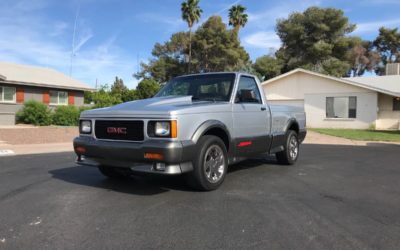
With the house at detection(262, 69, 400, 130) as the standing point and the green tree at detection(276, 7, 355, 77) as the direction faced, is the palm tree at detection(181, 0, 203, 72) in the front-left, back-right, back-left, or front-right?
front-left

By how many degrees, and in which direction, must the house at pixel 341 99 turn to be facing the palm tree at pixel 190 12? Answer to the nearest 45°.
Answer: approximately 135° to its right

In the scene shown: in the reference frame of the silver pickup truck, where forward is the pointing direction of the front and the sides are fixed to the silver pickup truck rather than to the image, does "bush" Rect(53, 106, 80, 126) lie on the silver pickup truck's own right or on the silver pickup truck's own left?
on the silver pickup truck's own right

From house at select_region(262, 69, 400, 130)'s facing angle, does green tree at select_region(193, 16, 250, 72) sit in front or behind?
behind

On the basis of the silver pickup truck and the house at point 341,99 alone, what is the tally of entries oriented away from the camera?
0

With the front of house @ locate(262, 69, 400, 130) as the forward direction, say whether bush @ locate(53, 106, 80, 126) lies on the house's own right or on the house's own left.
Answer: on the house's own right

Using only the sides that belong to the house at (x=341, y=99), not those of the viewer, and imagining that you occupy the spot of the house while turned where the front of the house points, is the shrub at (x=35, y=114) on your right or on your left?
on your right

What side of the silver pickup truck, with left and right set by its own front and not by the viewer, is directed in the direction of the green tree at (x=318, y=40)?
back

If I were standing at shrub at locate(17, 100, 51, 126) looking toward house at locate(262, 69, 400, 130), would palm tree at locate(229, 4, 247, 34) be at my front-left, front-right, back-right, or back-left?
front-left

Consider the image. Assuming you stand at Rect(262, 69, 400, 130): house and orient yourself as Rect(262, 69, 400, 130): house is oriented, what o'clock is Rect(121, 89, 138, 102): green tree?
The green tree is roughly at 3 o'clock from the house.

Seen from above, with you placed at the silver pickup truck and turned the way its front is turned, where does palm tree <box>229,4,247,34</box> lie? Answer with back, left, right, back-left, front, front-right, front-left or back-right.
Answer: back-right

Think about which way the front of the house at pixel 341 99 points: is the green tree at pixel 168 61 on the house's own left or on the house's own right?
on the house's own right

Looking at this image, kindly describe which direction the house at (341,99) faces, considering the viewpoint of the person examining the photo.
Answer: facing the viewer

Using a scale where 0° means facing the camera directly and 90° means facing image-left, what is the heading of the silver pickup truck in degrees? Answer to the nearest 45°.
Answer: approximately 45°

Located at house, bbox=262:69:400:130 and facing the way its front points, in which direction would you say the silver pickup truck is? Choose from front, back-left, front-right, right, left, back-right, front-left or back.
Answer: front

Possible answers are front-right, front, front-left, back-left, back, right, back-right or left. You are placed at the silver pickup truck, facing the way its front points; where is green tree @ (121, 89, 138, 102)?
back-right
